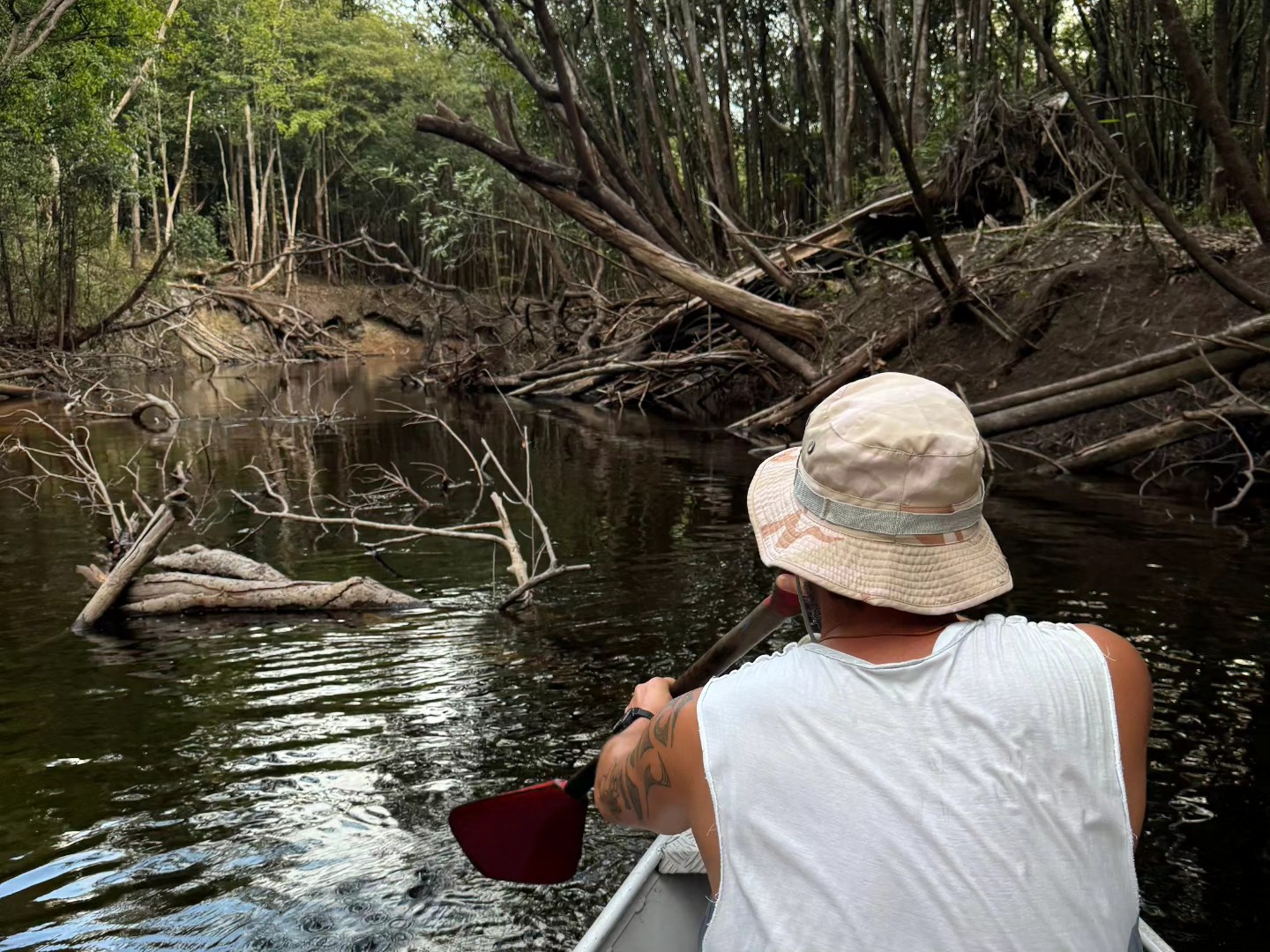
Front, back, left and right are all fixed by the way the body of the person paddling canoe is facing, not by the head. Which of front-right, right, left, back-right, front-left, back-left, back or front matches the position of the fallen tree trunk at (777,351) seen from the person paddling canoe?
front

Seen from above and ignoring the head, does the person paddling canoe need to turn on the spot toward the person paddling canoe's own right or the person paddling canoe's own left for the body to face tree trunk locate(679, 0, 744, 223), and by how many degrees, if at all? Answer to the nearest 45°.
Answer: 0° — they already face it

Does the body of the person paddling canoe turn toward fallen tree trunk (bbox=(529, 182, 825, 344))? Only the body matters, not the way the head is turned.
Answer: yes

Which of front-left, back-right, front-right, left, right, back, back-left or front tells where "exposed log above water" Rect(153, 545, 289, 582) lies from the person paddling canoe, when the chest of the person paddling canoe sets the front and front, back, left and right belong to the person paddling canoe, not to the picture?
front-left

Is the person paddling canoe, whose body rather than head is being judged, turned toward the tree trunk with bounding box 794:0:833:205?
yes

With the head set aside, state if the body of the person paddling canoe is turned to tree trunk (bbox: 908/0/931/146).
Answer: yes

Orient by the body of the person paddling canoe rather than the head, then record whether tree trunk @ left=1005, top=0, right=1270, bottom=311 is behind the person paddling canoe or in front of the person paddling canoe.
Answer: in front

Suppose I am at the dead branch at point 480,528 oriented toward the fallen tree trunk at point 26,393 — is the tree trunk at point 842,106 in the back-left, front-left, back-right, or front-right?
front-right

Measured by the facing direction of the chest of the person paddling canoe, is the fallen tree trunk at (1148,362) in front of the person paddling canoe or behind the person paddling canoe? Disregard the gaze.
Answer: in front

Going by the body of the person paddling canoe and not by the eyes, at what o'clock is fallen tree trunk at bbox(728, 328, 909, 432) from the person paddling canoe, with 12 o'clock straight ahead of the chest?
The fallen tree trunk is roughly at 12 o'clock from the person paddling canoe.

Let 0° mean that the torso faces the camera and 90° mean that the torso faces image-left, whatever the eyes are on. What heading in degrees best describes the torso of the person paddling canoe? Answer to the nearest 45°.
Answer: approximately 180°

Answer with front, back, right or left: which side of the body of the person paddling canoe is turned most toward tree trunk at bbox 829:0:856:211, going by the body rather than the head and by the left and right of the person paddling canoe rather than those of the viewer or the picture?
front
